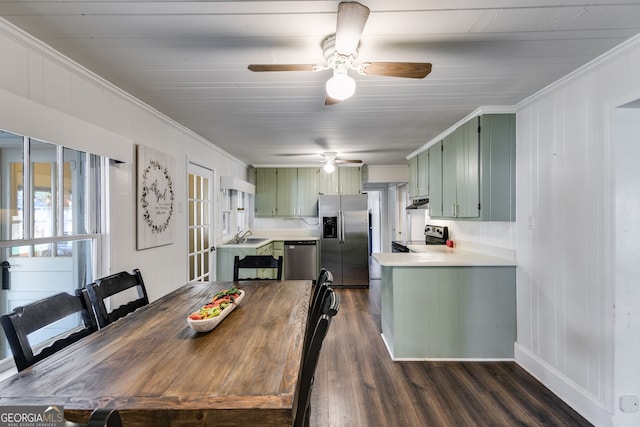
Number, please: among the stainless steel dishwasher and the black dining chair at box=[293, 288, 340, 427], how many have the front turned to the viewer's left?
1

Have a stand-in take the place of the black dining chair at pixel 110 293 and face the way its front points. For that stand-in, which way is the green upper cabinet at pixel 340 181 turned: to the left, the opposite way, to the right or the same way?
to the right

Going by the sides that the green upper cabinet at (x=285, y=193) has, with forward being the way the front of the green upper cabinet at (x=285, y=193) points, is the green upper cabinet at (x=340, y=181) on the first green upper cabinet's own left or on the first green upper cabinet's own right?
on the first green upper cabinet's own left

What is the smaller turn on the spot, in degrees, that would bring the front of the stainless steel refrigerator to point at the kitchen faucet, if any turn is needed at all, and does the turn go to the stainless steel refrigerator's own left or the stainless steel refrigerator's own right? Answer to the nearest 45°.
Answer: approximately 90° to the stainless steel refrigerator's own right

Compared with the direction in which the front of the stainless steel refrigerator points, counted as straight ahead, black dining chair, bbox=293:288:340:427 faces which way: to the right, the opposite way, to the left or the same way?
to the right

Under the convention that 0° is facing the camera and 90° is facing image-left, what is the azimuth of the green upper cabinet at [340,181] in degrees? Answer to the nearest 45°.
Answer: approximately 0°

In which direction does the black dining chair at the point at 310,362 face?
to the viewer's left

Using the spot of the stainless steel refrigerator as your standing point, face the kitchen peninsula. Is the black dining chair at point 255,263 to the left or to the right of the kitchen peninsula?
right
